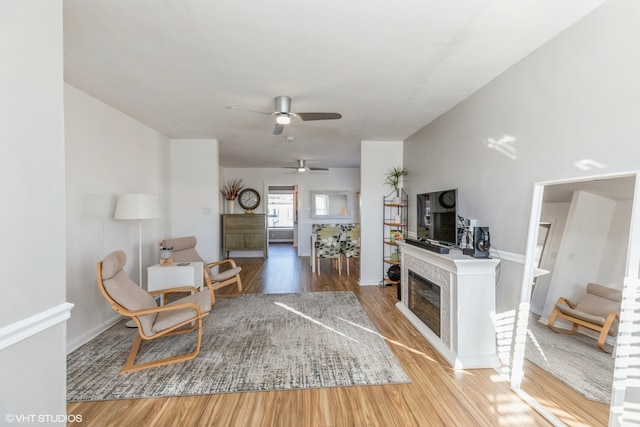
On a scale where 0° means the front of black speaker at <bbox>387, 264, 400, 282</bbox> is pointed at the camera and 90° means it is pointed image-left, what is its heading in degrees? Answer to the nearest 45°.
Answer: approximately 45°

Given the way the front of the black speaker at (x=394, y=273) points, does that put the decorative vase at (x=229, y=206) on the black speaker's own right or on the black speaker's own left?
on the black speaker's own right

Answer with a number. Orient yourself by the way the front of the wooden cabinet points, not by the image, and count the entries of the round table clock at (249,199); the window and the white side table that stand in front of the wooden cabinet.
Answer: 1

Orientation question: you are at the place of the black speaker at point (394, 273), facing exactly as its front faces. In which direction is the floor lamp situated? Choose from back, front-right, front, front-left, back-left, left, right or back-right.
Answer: front

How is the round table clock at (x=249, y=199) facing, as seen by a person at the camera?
facing the viewer

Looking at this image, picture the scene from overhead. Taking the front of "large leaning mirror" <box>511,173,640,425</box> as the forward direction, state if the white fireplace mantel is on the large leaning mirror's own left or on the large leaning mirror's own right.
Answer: on the large leaning mirror's own right

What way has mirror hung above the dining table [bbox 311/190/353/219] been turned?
toward the camera

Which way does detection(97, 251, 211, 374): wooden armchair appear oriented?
to the viewer's right

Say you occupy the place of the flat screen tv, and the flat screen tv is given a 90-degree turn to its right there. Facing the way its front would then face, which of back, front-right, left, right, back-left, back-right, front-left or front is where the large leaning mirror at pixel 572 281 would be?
back

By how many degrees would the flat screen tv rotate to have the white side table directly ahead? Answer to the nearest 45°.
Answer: approximately 45° to its right

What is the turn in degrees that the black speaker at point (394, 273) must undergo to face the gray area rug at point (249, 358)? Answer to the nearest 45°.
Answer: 0° — it already faces it

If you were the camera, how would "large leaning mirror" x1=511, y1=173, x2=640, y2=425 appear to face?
facing the viewer and to the left of the viewer

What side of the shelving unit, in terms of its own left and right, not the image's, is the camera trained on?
front
